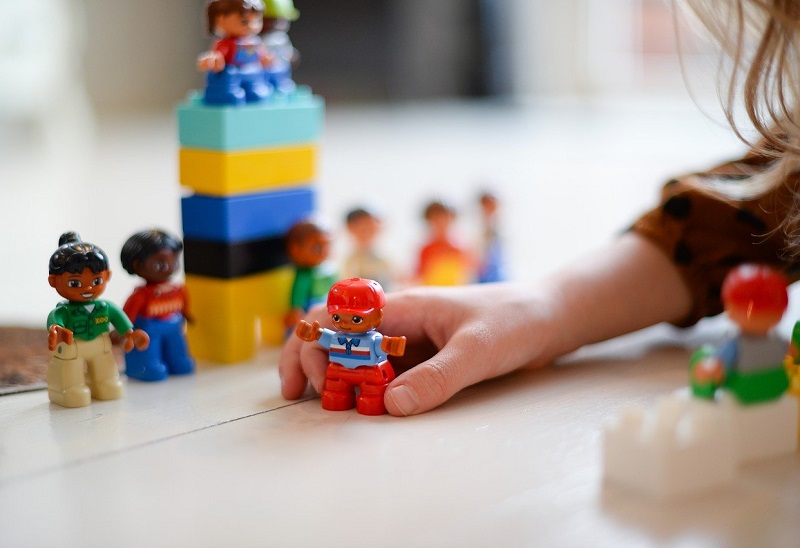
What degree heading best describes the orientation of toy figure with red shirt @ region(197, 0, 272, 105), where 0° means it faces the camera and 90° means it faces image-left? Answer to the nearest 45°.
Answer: approximately 315°

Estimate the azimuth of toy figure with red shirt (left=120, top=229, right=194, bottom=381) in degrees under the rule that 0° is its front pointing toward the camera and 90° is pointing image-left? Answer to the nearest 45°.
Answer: approximately 315°

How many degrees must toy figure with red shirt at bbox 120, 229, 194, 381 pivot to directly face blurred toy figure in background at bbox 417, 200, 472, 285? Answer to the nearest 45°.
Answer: approximately 90° to its left

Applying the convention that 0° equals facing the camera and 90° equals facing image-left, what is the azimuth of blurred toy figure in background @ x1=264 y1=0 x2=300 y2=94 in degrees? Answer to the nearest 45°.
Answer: approximately 315°
